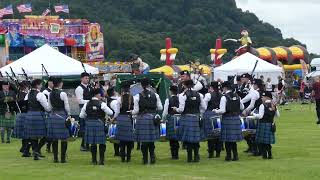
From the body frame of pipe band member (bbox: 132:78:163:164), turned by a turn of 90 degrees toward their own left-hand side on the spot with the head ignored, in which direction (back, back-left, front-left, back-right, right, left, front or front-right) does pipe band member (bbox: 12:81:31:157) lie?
front-right

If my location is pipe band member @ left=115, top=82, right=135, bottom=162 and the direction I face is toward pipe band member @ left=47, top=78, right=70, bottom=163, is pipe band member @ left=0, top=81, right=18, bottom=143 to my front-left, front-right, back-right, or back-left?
front-right

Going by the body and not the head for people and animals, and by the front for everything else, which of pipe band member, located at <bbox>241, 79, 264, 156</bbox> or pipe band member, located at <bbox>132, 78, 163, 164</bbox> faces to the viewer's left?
pipe band member, located at <bbox>241, 79, 264, 156</bbox>

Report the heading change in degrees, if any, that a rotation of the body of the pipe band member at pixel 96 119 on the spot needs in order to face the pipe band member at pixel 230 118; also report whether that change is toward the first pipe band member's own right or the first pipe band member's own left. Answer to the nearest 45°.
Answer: approximately 90° to the first pipe band member's own right

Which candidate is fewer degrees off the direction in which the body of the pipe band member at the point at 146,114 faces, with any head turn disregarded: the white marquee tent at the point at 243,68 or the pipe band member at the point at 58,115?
the white marquee tent

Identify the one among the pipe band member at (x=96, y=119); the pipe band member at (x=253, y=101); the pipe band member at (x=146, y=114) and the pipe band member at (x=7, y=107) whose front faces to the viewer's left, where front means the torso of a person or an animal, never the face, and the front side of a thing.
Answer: the pipe band member at (x=253, y=101)

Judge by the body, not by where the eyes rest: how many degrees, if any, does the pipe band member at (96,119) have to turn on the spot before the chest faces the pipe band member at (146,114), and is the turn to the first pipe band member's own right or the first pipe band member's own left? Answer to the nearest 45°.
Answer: approximately 90° to the first pipe band member's own right

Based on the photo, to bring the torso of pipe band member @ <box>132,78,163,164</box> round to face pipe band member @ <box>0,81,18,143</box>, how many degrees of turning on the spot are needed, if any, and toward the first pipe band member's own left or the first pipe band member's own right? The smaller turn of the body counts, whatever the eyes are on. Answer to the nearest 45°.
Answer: approximately 45° to the first pipe band member's own left

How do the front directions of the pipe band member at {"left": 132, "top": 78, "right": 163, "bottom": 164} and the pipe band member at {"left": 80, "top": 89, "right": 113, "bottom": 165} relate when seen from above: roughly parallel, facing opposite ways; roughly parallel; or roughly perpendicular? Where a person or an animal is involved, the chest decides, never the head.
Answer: roughly parallel

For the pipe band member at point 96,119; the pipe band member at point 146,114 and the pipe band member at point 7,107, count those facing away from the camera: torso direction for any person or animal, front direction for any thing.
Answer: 2

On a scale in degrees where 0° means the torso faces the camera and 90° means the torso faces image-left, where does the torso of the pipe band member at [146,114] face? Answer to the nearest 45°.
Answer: approximately 180°

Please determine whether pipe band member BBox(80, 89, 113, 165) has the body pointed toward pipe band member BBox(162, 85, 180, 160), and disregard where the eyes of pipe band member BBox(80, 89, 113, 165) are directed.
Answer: no

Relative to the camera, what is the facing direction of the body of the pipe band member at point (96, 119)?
away from the camera
